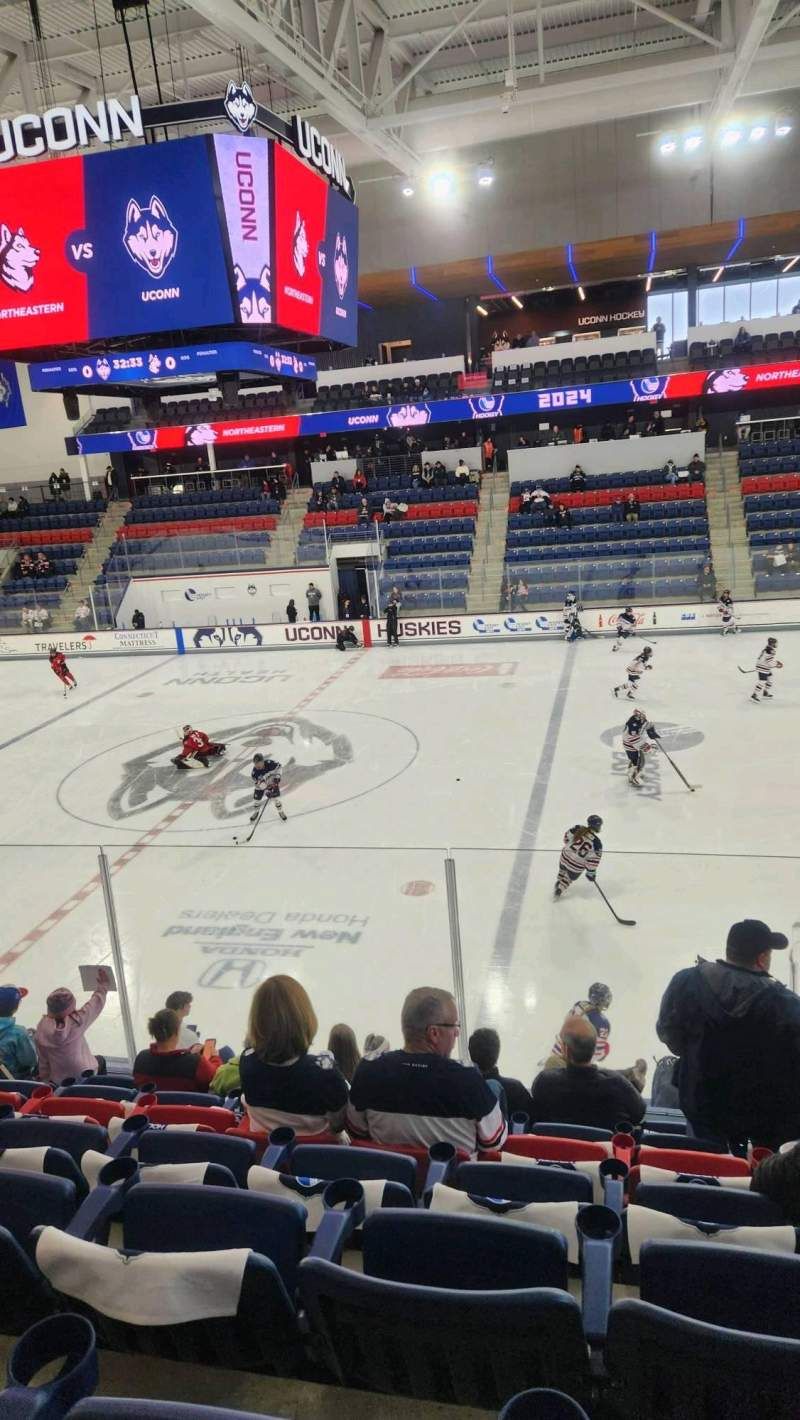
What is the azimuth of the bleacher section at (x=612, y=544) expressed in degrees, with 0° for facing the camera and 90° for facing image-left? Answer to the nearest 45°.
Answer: approximately 0°

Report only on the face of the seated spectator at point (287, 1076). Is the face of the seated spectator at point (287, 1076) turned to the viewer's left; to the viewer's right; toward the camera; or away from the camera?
away from the camera

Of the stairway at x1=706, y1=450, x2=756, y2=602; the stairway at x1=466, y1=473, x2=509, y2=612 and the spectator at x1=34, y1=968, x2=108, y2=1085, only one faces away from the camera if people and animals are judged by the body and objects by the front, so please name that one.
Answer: the spectator

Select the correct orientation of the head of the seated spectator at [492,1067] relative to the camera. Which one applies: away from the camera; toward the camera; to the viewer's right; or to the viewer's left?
away from the camera

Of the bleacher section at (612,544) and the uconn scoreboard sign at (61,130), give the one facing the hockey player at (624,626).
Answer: the bleacher section

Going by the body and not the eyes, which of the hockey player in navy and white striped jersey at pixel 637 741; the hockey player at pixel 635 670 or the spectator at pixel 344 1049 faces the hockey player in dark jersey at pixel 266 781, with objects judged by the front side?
the spectator

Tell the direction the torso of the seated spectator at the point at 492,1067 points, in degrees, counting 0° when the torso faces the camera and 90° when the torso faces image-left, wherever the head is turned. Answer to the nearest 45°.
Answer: approximately 180°

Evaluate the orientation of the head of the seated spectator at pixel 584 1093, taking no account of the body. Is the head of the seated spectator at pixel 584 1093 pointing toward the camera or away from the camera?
away from the camera

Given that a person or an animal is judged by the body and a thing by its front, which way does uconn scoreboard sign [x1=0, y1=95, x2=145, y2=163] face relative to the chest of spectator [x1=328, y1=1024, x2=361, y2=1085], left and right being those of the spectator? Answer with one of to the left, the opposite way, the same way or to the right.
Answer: the opposite way

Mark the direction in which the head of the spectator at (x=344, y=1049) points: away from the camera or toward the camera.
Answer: away from the camera

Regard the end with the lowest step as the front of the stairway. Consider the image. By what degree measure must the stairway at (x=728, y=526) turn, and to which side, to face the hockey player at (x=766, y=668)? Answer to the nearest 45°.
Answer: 0° — it already faces them

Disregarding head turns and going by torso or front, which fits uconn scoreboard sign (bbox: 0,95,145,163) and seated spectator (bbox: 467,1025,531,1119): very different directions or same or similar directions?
very different directions

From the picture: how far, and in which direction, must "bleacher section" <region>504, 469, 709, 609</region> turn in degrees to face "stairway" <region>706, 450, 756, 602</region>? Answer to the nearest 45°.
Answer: approximately 90° to its left
